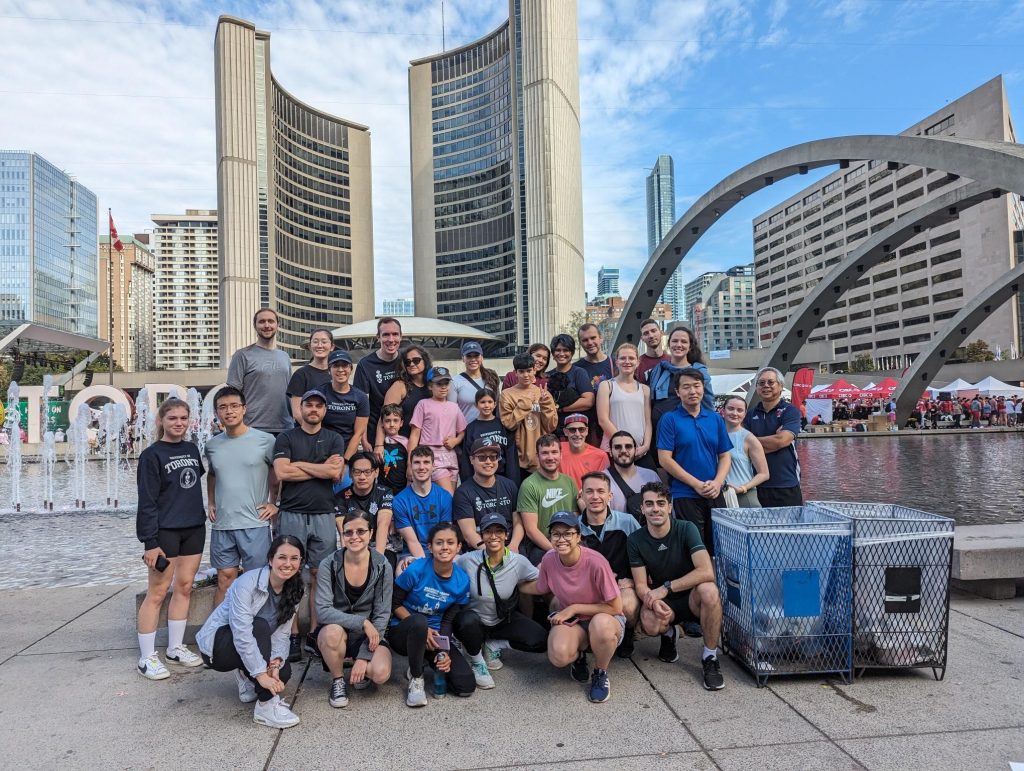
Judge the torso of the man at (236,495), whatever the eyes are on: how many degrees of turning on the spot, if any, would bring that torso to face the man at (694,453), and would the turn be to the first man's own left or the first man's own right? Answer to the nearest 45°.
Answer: approximately 90° to the first man's own left

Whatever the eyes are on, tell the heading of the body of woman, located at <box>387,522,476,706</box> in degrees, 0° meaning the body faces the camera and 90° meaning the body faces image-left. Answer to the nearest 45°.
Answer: approximately 0°

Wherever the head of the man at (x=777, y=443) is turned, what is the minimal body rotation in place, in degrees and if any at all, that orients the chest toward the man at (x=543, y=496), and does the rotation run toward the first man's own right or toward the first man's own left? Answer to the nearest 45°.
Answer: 0° — they already face them

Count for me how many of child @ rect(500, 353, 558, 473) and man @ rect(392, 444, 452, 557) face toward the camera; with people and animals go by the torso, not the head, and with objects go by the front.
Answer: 2

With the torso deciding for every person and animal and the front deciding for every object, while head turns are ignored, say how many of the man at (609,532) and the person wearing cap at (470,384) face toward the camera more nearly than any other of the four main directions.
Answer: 2

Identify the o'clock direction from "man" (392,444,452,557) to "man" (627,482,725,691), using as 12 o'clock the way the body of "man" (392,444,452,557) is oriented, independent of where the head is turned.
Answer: "man" (627,482,725,691) is roughly at 10 o'clock from "man" (392,444,452,557).

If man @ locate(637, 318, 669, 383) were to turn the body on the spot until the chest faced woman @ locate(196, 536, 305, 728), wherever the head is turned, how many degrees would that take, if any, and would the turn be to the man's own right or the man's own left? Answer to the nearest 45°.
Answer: approximately 45° to the man's own right

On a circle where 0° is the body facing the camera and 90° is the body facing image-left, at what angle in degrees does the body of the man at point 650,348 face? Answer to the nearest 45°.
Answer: approximately 0°

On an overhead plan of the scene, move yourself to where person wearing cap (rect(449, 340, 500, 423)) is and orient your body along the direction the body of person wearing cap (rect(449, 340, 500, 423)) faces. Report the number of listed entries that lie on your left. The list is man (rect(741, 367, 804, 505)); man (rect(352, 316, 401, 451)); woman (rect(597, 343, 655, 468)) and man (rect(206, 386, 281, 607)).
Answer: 2

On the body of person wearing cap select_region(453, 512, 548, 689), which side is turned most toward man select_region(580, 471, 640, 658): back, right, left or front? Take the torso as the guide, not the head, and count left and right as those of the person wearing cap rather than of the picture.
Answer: left

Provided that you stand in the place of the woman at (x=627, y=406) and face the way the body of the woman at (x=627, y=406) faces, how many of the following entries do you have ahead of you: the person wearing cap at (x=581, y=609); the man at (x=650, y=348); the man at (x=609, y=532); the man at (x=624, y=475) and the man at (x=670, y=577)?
4

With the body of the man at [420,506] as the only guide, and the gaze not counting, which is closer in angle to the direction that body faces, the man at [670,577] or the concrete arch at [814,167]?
the man
